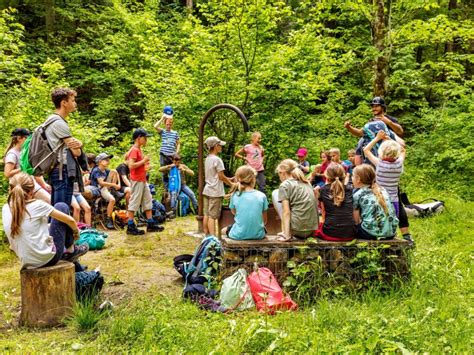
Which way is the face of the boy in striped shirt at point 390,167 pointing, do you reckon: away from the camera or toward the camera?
away from the camera

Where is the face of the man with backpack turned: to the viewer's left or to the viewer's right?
to the viewer's right

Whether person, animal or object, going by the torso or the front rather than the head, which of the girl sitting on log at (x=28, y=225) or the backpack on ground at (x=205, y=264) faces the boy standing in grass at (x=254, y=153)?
the girl sitting on log

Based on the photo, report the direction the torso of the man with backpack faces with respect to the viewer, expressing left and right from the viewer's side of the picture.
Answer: facing to the right of the viewer

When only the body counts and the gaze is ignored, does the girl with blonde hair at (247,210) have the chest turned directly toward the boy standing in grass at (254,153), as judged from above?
yes

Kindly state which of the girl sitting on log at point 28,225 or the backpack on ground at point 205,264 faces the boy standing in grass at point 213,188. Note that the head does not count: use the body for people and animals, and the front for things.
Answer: the girl sitting on log

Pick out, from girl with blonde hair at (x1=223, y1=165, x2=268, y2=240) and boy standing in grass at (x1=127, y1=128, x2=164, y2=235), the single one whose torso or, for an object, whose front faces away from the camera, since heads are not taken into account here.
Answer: the girl with blonde hair

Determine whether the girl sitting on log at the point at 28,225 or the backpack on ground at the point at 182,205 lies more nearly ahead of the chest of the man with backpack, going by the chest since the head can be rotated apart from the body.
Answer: the backpack on ground

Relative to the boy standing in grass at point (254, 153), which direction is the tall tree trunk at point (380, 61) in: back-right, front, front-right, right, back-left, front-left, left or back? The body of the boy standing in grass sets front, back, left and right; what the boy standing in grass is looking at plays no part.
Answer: left

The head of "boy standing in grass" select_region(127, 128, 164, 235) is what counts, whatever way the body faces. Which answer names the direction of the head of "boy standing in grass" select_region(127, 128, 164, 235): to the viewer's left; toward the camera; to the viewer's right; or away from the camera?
to the viewer's right

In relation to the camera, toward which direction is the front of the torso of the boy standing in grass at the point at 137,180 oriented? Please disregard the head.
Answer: to the viewer's right

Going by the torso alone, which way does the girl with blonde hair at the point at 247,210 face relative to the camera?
away from the camera

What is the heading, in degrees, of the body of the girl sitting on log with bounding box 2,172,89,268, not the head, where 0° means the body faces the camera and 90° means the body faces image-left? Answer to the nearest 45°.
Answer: approximately 225°
